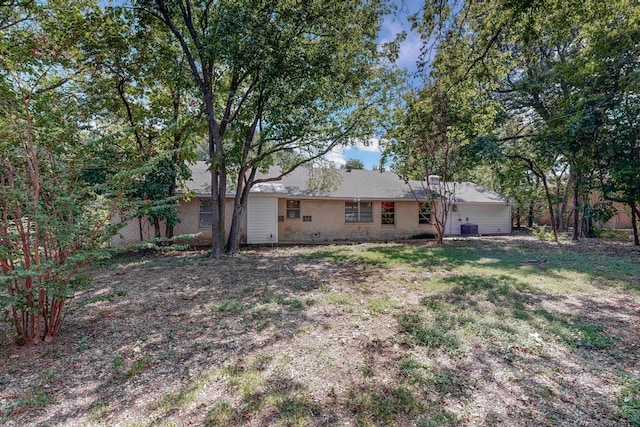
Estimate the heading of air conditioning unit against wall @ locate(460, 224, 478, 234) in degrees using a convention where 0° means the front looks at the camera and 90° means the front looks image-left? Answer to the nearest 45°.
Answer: approximately 0°
